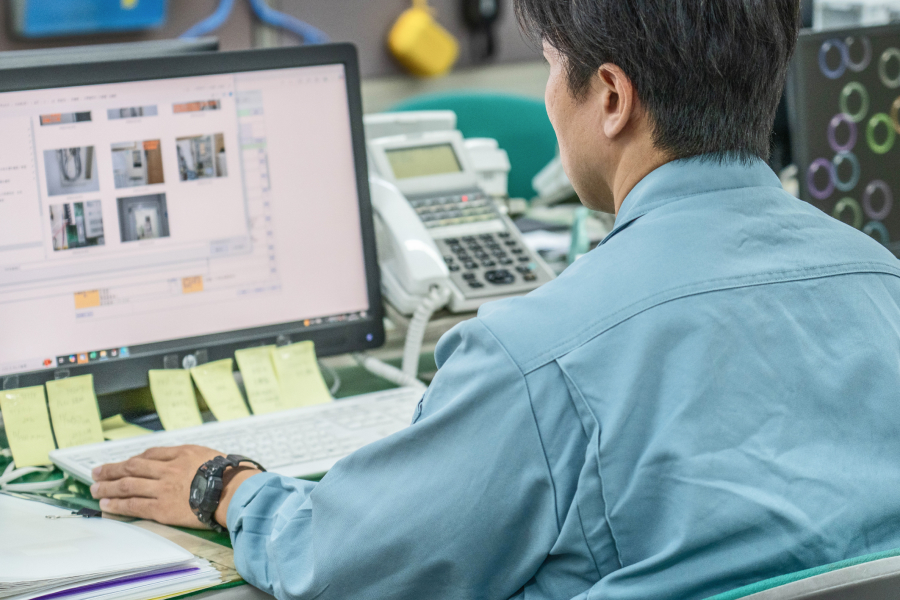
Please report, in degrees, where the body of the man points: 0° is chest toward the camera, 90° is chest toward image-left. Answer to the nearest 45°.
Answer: approximately 135°

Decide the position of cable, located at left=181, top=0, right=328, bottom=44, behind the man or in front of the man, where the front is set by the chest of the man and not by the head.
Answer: in front

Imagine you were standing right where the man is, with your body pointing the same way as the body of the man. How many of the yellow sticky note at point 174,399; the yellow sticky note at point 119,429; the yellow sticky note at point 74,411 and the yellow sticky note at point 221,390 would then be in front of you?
4

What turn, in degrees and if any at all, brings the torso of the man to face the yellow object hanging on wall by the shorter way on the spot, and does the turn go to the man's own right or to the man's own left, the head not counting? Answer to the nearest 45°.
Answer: approximately 45° to the man's own right

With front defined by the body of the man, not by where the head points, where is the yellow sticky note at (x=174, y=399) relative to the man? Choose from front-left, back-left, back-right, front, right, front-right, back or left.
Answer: front

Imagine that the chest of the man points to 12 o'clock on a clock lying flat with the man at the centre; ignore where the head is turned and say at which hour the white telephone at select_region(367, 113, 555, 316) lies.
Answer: The white telephone is roughly at 1 o'clock from the man.

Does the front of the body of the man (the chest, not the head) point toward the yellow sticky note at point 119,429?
yes

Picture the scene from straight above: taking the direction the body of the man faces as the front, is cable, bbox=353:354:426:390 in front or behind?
in front

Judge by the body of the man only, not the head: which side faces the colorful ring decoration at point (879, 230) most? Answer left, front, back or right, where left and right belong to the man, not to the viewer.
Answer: right

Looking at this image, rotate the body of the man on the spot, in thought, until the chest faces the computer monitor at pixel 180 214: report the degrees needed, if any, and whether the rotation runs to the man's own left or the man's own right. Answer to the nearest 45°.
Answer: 0° — they already face it

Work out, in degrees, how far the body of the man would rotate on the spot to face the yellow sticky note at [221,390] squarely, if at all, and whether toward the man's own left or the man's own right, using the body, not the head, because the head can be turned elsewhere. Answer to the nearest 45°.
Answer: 0° — they already face it

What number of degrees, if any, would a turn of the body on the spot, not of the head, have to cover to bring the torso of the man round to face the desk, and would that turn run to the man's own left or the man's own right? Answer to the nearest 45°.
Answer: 0° — they already face it

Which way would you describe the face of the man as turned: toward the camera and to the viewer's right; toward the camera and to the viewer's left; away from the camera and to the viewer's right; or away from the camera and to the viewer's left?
away from the camera and to the viewer's left
